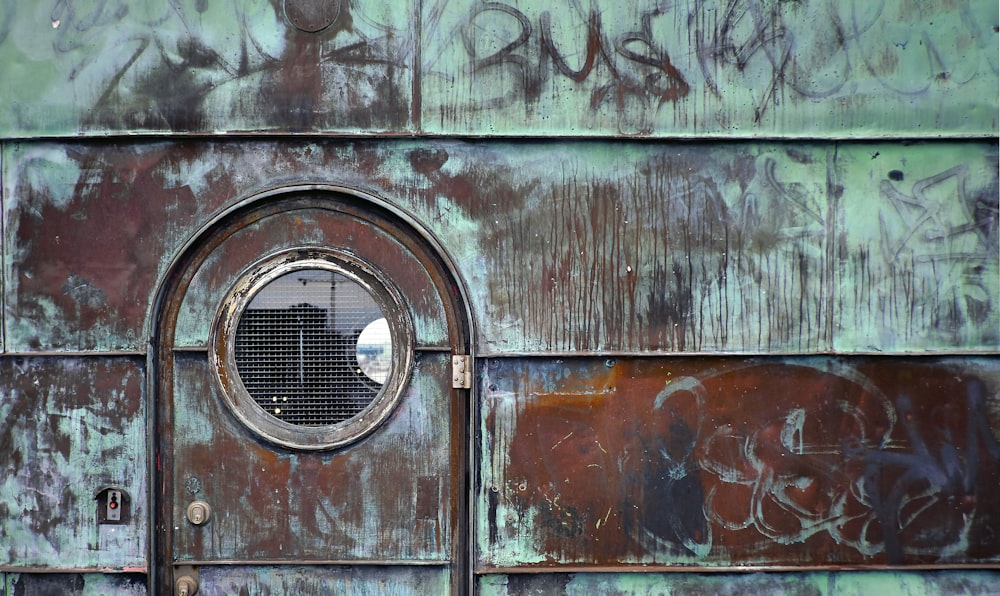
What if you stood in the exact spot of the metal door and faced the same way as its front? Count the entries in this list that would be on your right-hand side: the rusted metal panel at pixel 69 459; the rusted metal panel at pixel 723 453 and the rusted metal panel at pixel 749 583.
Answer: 1

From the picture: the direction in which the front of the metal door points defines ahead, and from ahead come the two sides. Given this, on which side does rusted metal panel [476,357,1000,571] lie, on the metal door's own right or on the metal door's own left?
on the metal door's own left

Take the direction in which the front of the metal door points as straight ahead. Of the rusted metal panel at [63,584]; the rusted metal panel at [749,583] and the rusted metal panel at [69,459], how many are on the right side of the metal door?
2

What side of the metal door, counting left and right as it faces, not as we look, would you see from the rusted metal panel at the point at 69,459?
right

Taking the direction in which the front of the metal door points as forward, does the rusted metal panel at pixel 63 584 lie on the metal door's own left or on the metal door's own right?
on the metal door's own right

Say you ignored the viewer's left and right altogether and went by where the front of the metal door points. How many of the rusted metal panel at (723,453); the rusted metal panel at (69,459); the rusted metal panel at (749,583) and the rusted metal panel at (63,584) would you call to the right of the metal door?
2

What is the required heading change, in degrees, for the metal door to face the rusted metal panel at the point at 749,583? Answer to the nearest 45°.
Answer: approximately 90° to its left

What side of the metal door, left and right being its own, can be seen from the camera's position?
front
